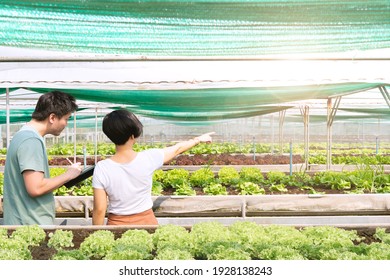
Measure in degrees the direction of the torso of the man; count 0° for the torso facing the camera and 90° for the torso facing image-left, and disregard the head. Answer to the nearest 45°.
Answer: approximately 270°

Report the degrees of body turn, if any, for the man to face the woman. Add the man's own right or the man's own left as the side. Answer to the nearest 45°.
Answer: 0° — they already face them

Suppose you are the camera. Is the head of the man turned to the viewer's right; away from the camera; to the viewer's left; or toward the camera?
to the viewer's right
